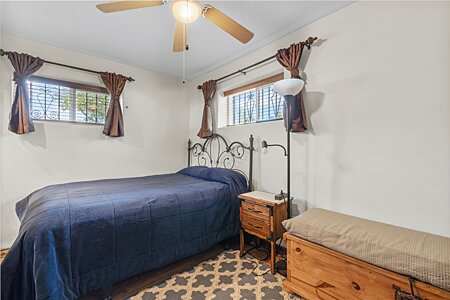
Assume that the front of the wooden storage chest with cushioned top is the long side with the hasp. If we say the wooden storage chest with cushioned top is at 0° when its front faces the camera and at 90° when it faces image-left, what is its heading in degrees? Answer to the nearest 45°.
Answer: approximately 45°

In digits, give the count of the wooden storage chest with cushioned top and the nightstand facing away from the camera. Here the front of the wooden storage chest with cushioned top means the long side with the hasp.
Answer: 0

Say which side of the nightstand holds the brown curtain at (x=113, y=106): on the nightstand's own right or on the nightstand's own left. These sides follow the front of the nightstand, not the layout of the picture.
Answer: on the nightstand's own right

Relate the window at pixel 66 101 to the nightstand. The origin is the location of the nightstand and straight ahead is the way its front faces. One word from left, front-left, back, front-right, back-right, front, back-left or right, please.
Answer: front-right

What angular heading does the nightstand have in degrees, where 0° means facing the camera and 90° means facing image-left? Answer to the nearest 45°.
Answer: approximately 45°

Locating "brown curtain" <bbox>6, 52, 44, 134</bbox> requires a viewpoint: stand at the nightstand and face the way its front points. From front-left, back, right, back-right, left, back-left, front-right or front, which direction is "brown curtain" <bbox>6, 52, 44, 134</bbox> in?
front-right

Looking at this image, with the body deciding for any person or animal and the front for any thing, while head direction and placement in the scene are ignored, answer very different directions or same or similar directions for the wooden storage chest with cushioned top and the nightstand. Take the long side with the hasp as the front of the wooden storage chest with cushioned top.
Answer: same or similar directions

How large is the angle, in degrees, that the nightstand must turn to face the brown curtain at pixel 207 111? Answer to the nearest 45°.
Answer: approximately 90° to its right
